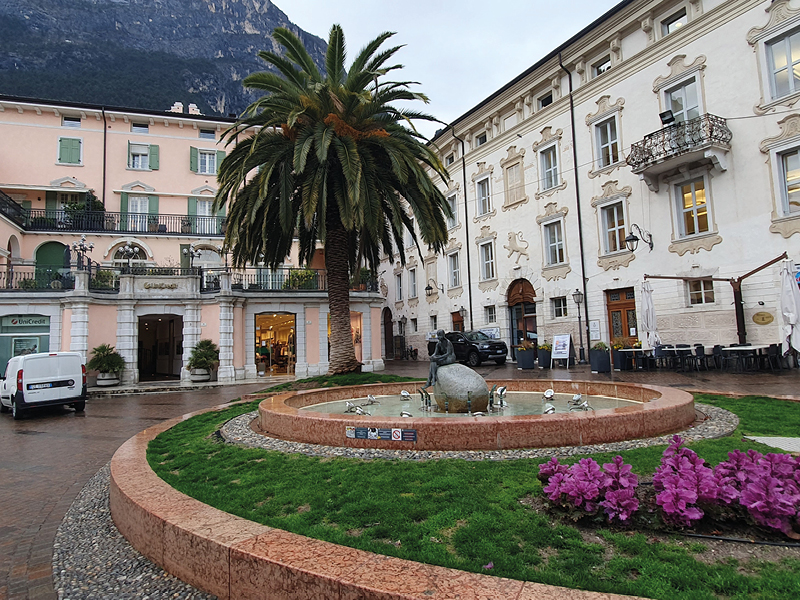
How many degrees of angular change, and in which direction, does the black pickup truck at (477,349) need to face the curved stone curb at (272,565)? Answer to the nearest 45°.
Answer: approximately 45° to its right

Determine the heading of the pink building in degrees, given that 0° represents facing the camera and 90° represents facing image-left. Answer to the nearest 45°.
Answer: approximately 0°

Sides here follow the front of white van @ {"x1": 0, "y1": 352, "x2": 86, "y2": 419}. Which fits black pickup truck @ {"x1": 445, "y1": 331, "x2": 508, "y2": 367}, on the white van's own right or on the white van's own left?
on the white van's own right

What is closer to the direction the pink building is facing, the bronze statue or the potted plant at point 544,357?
the bronze statue

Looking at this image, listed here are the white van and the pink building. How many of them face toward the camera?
1

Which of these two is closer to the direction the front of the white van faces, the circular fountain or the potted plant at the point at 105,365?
the potted plant

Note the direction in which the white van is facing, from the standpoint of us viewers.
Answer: facing away from the viewer and to the left of the viewer

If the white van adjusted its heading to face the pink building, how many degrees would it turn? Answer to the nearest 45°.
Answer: approximately 45° to its right
